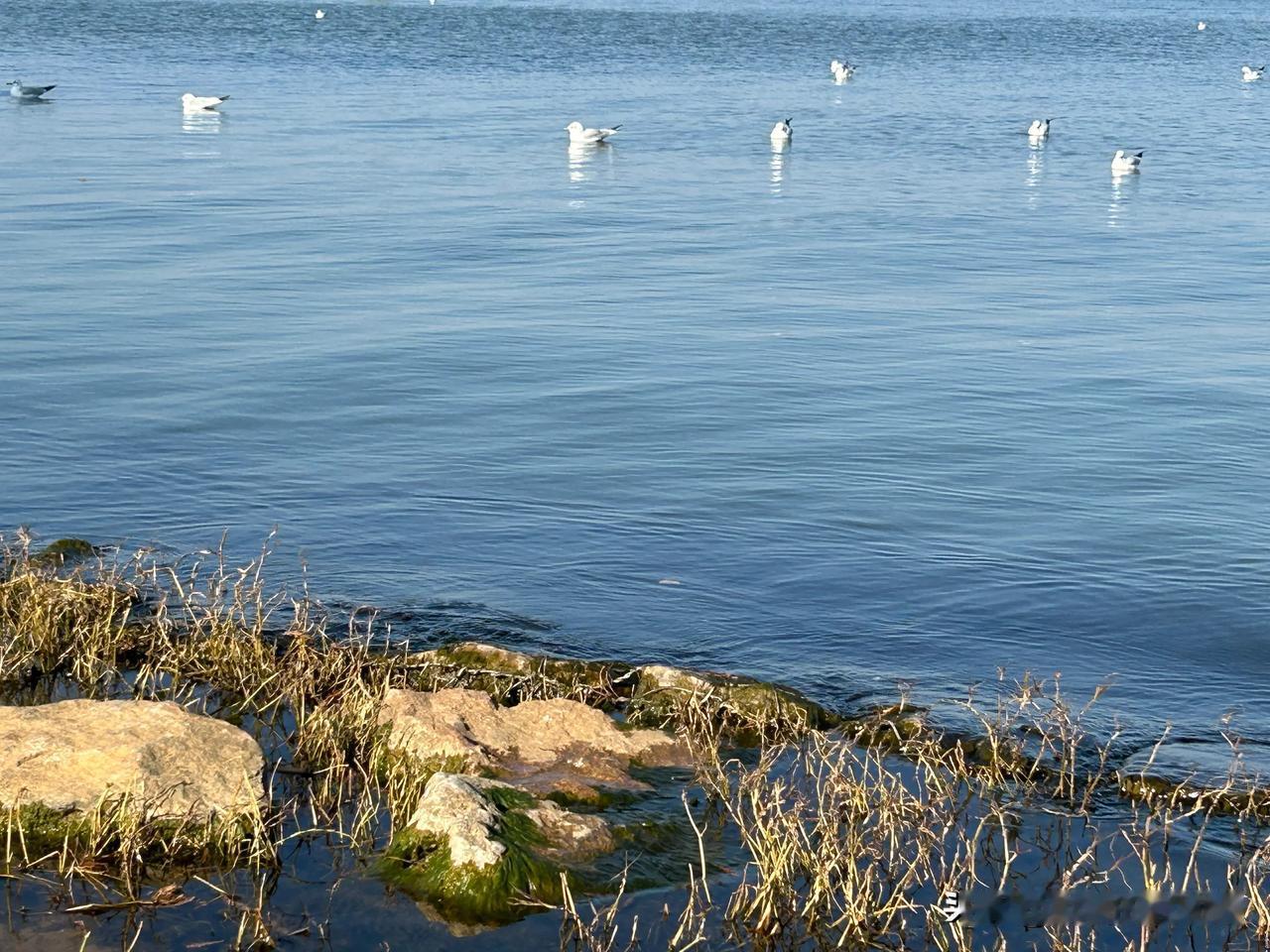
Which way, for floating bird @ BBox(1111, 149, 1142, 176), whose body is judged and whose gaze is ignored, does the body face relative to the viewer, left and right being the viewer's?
facing the viewer and to the left of the viewer

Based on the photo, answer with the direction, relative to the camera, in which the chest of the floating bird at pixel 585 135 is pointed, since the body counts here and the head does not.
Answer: to the viewer's left

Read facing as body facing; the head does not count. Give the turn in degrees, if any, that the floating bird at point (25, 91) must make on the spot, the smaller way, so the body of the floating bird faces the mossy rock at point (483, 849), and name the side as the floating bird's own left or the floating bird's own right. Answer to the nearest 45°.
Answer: approximately 90° to the floating bird's own left

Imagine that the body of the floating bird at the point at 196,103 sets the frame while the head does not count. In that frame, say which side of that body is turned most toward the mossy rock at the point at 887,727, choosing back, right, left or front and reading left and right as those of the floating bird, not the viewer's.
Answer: left

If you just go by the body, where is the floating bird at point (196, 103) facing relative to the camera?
to the viewer's left

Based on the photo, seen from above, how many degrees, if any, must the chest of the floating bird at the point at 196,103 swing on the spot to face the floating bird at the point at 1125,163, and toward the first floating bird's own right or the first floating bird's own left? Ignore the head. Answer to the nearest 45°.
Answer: approximately 135° to the first floating bird's own left

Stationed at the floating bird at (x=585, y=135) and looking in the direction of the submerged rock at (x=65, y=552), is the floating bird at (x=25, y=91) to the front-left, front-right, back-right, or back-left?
back-right

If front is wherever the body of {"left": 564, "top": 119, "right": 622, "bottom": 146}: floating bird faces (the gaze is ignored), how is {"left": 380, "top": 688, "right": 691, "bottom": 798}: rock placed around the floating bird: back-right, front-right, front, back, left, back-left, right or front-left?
left

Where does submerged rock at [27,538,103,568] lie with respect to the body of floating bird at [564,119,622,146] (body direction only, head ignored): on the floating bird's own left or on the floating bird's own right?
on the floating bird's own left

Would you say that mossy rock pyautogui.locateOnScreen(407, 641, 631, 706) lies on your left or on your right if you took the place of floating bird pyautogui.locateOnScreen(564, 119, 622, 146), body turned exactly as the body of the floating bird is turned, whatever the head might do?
on your left

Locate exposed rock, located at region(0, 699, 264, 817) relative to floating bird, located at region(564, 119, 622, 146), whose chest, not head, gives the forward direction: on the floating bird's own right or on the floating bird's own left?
on the floating bird's own left
